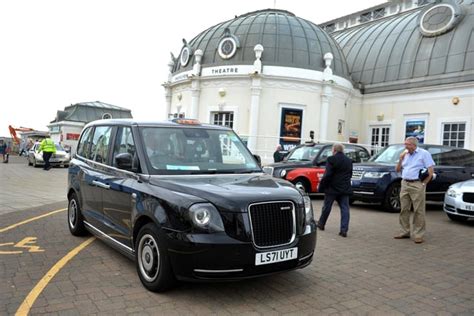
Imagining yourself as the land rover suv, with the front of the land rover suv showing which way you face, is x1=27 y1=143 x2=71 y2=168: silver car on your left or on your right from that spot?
on your right

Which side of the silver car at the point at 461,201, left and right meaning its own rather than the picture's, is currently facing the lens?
front

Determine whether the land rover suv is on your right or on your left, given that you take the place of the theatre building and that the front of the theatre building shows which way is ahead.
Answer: on your left

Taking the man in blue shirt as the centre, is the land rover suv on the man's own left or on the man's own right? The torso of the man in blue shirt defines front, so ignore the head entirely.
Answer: on the man's own right

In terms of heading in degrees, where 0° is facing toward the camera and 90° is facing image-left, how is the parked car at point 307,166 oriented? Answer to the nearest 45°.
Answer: approximately 45°

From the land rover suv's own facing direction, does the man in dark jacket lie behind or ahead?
ahead

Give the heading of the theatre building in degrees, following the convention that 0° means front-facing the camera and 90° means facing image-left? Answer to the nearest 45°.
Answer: approximately 45°

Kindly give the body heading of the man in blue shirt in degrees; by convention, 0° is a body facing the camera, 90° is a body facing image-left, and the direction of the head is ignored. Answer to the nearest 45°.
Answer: approximately 45°

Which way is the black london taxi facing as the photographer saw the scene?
facing the viewer and to the right of the viewer

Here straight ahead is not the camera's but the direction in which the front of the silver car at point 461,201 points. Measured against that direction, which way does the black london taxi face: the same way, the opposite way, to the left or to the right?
to the left

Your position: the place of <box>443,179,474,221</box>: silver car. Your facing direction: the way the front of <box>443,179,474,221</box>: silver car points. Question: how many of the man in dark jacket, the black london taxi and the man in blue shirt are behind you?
0

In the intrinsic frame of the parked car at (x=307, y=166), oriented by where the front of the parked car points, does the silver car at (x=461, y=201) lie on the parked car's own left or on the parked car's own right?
on the parked car's own left

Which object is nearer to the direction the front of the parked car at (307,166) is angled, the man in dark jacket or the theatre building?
the man in dark jacket

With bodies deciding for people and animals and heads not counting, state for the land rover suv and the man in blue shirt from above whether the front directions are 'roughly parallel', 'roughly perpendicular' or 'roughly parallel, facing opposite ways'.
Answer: roughly parallel

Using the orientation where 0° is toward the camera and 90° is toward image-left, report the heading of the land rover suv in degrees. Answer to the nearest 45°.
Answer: approximately 45°

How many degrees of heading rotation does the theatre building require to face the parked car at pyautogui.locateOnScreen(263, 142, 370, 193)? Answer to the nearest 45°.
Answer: approximately 45° to its left

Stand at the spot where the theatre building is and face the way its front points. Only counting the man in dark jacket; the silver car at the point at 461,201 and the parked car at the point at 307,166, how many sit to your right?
0

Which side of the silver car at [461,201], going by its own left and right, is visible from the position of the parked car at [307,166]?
right

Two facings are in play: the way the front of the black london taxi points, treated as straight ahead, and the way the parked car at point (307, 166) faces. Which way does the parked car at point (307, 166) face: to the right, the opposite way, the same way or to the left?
to the right

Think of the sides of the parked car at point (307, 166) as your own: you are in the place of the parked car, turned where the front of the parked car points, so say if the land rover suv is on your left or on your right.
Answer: on your left
